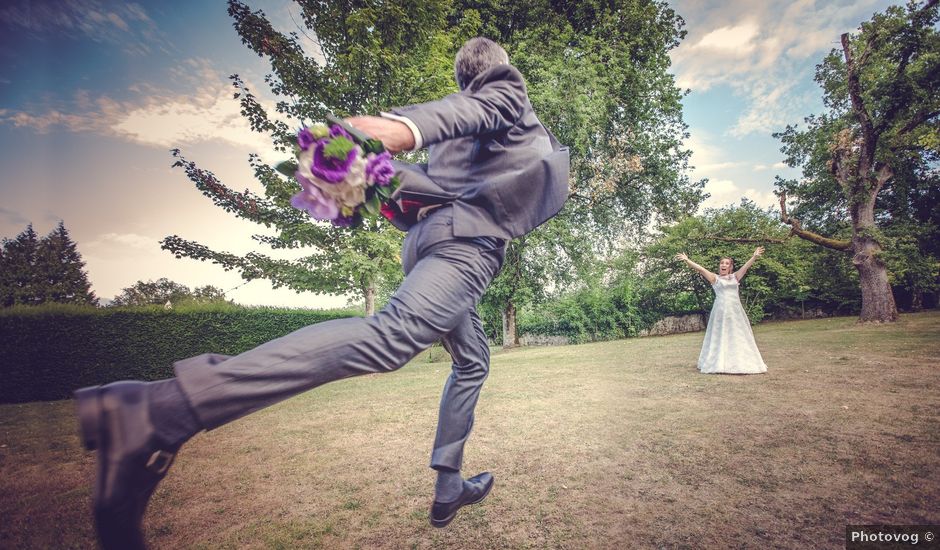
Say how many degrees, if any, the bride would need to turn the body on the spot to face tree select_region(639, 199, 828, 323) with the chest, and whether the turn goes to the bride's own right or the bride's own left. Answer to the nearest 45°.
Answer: approximately 180°

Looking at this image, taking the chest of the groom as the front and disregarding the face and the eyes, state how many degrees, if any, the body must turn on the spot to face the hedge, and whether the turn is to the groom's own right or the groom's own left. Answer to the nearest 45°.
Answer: approximately 90° to the groom's own left

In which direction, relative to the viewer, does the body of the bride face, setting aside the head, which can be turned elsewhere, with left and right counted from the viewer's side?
facing the viewer

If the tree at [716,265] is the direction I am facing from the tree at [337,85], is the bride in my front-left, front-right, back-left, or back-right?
front-right

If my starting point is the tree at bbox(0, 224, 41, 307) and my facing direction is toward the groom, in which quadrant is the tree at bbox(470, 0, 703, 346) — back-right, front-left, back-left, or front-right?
front-left

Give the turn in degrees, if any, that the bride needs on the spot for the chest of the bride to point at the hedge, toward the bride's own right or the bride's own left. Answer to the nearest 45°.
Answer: approximately 90° to the bride's own right

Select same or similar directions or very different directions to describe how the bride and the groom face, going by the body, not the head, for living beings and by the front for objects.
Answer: very different directions

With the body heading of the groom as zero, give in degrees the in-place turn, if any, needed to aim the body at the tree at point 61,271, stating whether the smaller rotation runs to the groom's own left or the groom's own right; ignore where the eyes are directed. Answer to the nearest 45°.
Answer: approximately 90° to the groom's own left

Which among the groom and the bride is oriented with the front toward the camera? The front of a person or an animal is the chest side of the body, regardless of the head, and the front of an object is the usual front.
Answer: the bride

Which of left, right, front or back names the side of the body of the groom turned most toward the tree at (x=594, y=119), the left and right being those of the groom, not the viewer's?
front

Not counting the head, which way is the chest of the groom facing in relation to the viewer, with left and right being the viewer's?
facing away from the viewer and to the right of the viewer

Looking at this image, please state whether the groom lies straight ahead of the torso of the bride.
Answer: yes
